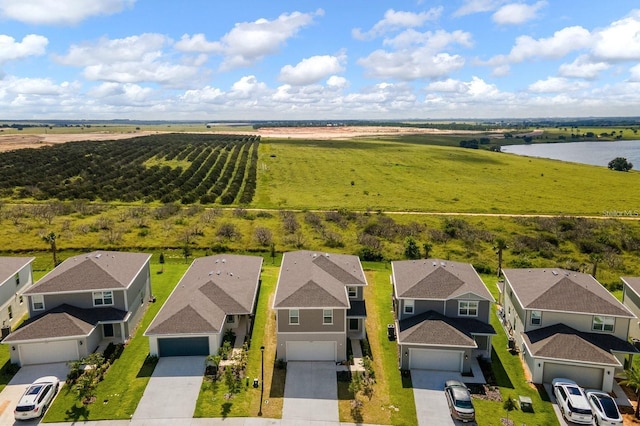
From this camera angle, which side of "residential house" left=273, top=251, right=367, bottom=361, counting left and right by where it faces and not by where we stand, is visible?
front

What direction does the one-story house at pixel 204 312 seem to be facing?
toward the camera

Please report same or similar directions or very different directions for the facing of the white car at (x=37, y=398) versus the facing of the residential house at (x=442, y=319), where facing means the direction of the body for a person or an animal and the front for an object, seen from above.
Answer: very different directions

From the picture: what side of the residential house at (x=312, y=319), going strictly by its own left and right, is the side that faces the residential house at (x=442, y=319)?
left

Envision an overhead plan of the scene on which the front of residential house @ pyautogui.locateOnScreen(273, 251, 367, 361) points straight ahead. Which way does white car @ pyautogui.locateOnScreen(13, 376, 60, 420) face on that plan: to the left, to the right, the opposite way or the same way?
the opposite way

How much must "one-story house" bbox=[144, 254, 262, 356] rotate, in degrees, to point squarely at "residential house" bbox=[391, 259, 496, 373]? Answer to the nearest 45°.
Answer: approximately 90° to its left

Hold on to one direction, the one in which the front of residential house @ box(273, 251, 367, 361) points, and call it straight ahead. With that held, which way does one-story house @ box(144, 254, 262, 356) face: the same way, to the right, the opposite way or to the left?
the same way

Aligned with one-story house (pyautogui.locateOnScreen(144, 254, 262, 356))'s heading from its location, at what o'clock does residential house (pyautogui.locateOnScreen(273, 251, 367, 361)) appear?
The residential house is roughly at 10 o'clock from the one-story house.

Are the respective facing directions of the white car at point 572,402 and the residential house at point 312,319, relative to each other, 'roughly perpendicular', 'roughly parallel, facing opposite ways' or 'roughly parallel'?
roughly parallel, facing opposite ways

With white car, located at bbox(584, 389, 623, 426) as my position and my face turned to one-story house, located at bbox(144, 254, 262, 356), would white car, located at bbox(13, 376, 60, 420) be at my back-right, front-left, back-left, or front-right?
front-left

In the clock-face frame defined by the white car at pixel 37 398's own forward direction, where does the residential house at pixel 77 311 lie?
The residential house is roughly at 11 o'clock from the white car.

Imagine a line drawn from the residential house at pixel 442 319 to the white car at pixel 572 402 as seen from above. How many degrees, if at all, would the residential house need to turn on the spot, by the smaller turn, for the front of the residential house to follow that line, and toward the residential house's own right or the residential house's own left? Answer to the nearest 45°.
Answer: approximately 45° to the residential house's own left

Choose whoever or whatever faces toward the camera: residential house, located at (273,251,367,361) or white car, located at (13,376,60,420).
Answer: the residential house
